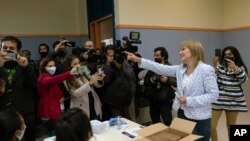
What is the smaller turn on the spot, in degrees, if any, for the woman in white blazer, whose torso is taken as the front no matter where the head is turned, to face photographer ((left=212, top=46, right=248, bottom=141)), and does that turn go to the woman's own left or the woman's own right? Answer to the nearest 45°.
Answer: approximately 180°

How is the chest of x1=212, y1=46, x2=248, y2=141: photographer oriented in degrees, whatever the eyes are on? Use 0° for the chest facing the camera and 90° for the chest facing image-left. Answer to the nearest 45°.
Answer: approximately 45°

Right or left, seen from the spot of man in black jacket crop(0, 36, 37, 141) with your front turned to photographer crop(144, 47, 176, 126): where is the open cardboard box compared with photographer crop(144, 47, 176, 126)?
right
